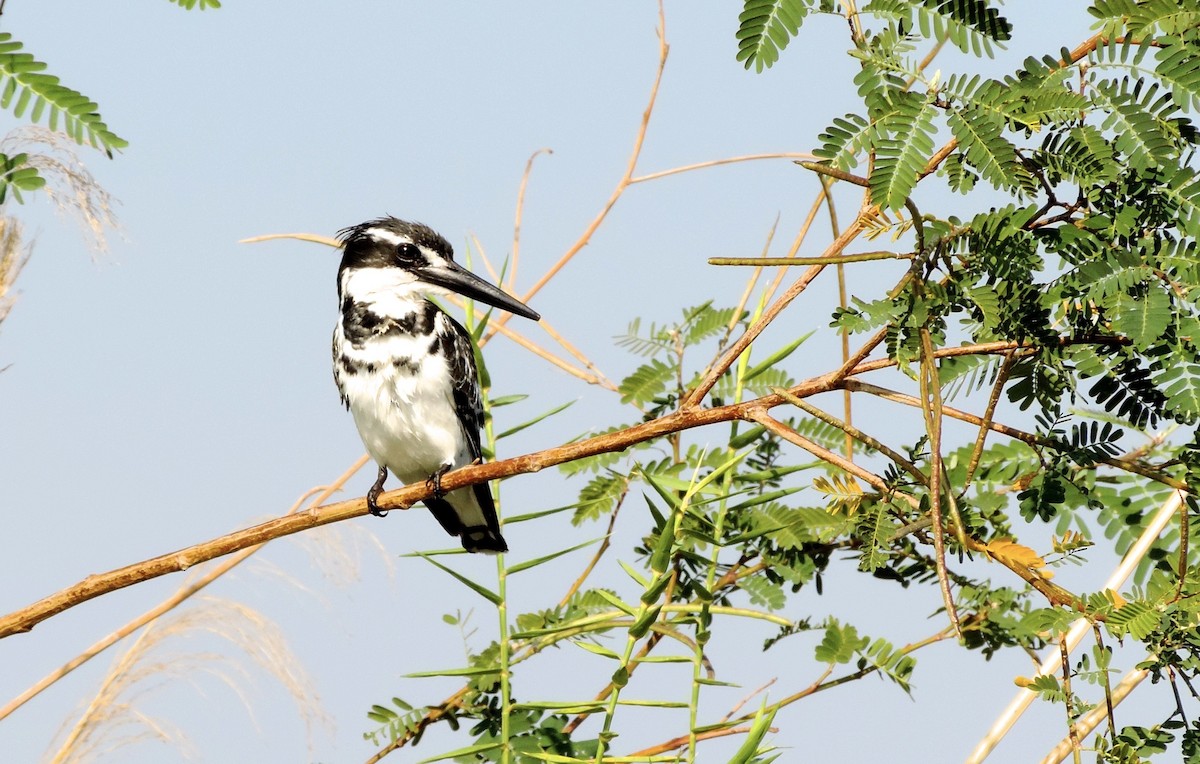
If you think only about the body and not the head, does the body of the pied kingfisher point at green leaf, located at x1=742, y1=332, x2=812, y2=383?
no

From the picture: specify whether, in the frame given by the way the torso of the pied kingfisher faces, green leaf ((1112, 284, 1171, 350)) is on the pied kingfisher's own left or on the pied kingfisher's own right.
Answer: on the pied kingfisher's own left

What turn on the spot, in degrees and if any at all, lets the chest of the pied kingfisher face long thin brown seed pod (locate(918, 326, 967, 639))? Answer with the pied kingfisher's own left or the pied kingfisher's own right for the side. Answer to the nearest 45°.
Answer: approximately 45° to the pied kingfisher's own left

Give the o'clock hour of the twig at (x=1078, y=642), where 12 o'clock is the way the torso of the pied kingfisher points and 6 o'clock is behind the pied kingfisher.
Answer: The twig is roughly at 9 o'clock from the pied kingfisher.

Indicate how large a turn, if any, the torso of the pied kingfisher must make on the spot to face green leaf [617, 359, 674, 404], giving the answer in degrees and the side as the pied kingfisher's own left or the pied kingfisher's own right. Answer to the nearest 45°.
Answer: approximately 90° to the pied kingfisher's own left

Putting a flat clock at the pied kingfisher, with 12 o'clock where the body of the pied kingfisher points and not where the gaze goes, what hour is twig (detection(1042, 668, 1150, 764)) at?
The twig is roughly at 9 o'clock from the pied kingfisher.

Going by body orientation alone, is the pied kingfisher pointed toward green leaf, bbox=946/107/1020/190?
no

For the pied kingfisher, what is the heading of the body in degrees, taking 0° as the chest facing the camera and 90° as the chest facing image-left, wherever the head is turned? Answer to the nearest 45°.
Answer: approximately 45°

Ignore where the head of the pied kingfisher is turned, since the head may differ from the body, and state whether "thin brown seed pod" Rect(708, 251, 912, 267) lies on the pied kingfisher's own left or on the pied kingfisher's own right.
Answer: on the pied kingfisher's own left
